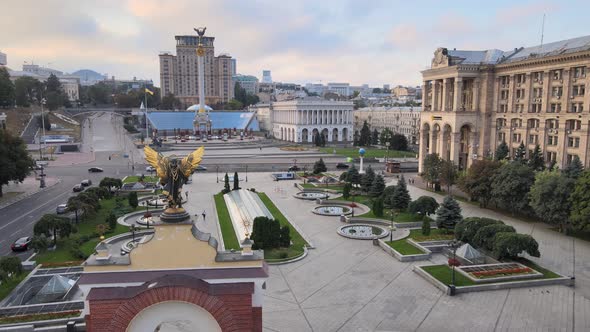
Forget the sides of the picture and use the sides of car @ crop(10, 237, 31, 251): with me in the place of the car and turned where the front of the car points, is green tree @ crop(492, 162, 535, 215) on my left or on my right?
on my right

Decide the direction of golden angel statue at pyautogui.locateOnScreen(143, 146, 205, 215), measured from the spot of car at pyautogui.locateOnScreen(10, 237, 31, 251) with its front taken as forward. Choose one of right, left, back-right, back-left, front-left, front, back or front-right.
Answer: back-right

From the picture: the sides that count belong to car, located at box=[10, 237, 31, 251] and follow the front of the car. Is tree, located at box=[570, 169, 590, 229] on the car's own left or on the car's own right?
on the car's own right

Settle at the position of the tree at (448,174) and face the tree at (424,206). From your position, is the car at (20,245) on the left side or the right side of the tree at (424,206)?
right
